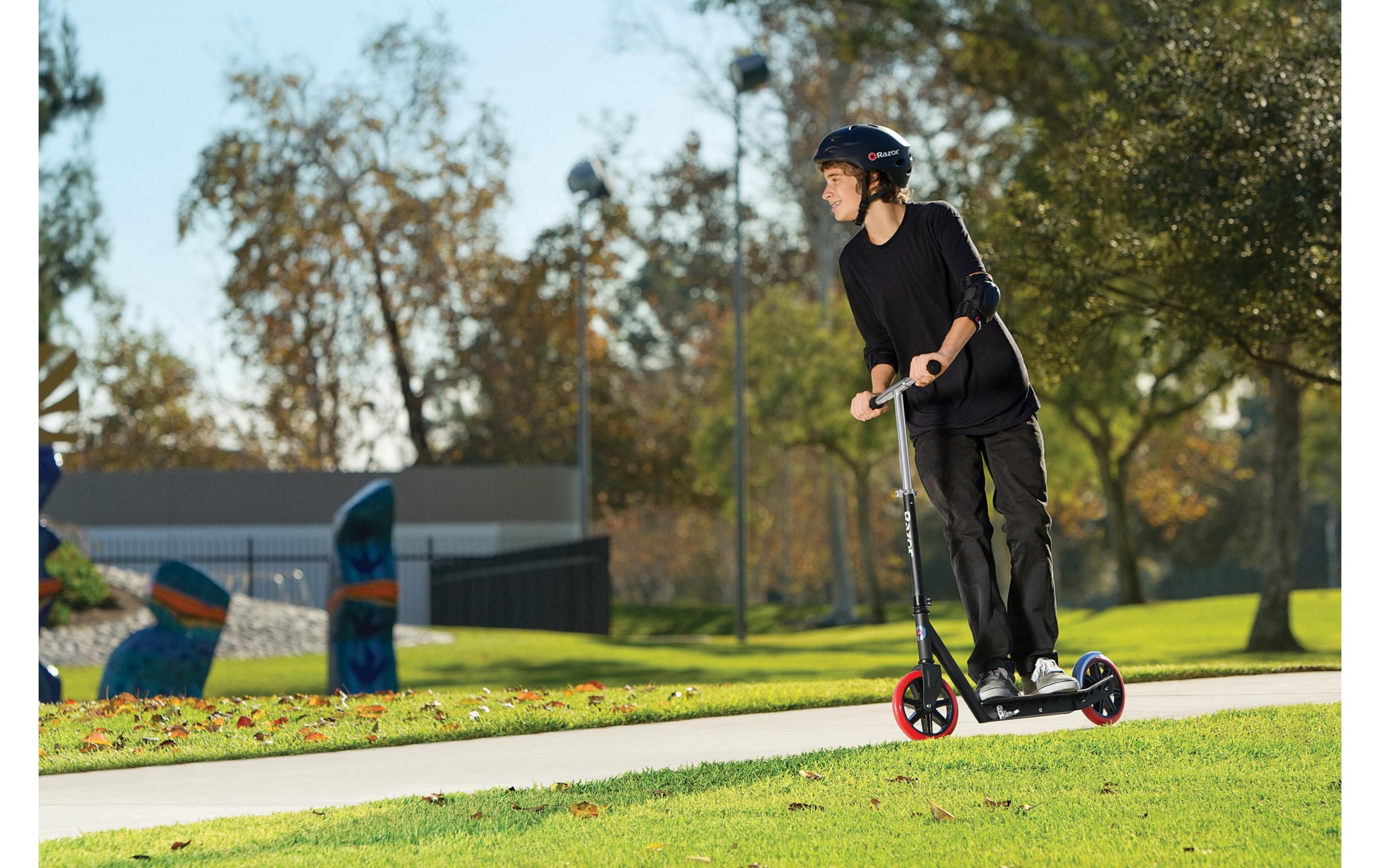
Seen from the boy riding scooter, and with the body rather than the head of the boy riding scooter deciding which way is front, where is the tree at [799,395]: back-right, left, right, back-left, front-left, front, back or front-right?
back-right

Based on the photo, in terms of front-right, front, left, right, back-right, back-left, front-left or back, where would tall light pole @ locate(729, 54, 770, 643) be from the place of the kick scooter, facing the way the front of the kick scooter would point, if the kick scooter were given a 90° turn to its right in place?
front

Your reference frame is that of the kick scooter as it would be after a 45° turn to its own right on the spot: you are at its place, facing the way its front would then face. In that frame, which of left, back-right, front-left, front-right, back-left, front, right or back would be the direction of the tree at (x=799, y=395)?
front-right

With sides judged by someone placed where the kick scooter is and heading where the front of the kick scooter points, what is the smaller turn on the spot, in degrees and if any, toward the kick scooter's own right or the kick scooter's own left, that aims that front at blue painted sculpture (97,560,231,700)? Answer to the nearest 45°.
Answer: approximately 45° to the kick scooter's own right

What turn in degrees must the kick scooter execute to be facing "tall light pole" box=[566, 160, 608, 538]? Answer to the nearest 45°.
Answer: approximately 90° to its right

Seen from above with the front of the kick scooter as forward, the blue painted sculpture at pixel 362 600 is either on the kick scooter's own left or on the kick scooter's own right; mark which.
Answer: on the kick scooter's own right

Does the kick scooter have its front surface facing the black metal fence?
no

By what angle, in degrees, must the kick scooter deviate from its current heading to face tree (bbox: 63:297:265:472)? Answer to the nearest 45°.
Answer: approximately 45° to its right

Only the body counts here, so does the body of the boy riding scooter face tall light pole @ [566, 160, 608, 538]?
no

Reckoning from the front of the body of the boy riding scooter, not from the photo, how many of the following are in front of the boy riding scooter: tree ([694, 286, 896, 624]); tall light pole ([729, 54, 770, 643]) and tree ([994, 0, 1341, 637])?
0

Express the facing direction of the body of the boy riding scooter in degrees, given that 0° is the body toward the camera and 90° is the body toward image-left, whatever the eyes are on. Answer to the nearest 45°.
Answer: approximately 45°

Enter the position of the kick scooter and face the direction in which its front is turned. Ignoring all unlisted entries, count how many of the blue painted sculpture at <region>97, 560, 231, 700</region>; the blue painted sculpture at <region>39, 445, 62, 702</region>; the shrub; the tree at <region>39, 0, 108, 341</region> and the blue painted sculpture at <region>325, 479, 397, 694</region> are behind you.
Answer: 0

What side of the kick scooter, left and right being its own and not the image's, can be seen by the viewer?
left

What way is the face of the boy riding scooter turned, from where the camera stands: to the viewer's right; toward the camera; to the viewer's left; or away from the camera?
to the viewer's left
